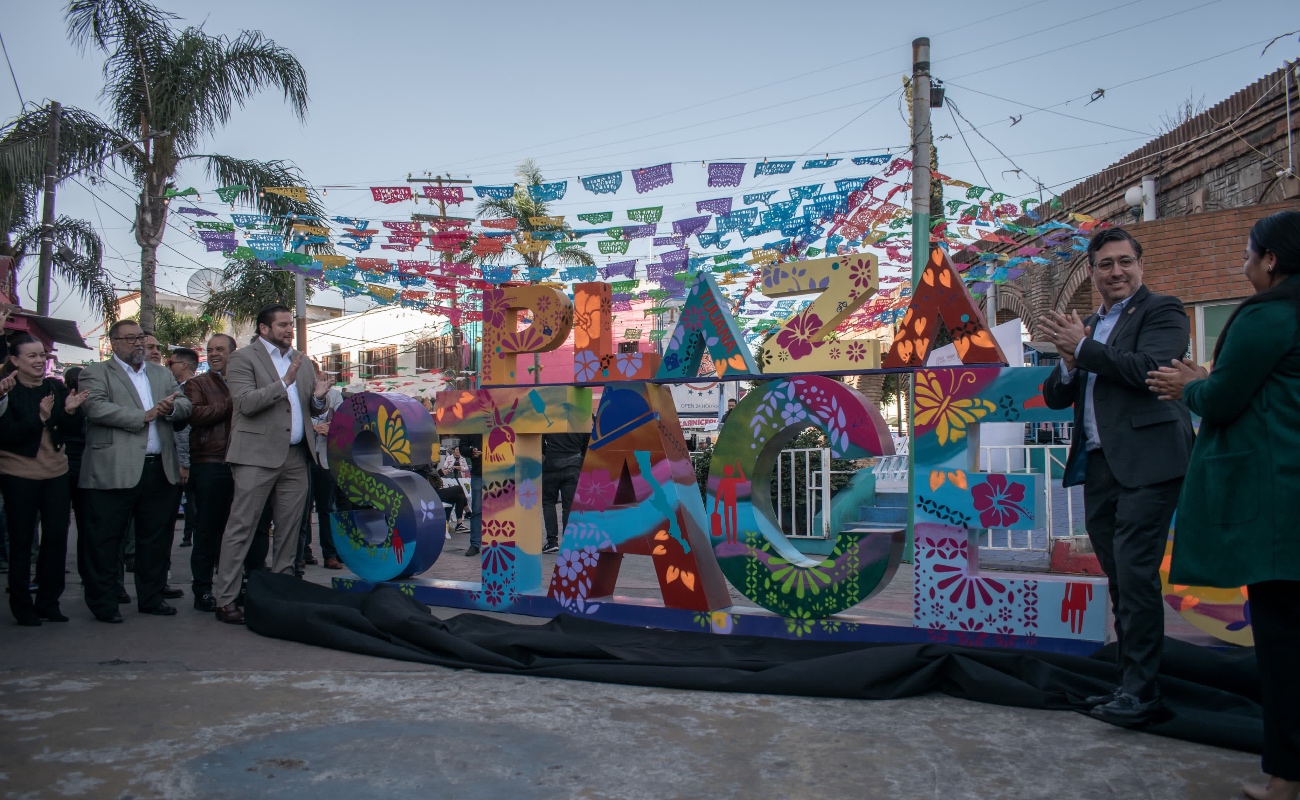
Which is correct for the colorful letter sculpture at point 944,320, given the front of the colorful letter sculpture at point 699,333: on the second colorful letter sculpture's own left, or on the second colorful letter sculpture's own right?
on the second colorful letter sculpture's own left

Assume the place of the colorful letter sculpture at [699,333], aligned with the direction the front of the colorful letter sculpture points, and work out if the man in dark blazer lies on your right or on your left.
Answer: on your left

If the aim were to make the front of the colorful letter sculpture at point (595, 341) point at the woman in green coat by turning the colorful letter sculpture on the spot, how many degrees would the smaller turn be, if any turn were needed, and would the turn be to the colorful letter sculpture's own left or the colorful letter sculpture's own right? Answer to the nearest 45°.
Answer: approximately 90° to the colorful letter sculpture's own left

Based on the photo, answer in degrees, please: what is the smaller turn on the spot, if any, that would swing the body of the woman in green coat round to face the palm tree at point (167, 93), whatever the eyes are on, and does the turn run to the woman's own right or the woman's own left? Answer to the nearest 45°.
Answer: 0° — they already face it

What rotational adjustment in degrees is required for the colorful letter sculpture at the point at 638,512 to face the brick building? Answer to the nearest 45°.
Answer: approximately 180°

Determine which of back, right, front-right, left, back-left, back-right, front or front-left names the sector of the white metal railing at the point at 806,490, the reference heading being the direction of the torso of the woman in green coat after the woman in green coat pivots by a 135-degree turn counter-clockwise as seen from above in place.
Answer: back

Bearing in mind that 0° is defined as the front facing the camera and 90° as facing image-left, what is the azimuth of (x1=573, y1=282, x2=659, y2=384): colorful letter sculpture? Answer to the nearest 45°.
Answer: approximately 45°

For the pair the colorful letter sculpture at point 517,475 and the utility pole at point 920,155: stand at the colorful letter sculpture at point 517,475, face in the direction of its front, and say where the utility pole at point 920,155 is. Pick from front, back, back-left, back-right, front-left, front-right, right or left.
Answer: back

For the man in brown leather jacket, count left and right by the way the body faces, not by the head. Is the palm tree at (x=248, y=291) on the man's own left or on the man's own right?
on the man's own left

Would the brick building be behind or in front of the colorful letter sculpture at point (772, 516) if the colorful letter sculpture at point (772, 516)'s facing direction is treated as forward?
behind

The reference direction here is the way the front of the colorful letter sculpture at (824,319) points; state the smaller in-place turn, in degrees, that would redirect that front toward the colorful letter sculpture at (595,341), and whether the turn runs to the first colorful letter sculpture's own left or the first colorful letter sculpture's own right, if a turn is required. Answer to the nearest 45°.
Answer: approximately 90° to the first colorful letter sculpture's own right

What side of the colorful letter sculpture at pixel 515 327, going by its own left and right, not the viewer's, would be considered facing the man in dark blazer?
left

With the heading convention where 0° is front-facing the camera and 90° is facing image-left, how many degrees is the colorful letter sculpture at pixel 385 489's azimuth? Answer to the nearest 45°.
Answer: approximately 45°

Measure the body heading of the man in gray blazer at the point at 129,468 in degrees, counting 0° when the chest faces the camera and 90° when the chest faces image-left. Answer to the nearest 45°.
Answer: approximately 315°

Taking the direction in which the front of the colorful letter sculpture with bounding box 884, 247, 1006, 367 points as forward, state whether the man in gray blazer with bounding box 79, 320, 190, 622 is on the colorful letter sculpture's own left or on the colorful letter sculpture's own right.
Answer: on the colorful letter sculpture's own right

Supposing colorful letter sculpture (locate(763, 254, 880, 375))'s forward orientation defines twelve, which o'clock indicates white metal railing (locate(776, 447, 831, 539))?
The white metal railing is roughly at 6 o'clock from the colorful letter sculpture.

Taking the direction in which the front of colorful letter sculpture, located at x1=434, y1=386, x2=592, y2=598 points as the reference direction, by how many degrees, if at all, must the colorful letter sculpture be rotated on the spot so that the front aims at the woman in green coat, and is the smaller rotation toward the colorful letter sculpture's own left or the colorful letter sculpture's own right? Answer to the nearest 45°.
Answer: approximately 90° to the colorful letter sculpture's own left

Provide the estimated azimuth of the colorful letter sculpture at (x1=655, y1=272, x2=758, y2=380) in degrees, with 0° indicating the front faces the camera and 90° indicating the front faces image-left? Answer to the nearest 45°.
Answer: approximately 45°

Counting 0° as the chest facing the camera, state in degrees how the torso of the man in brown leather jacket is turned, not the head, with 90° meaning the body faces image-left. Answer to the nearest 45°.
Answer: approximately 315°
